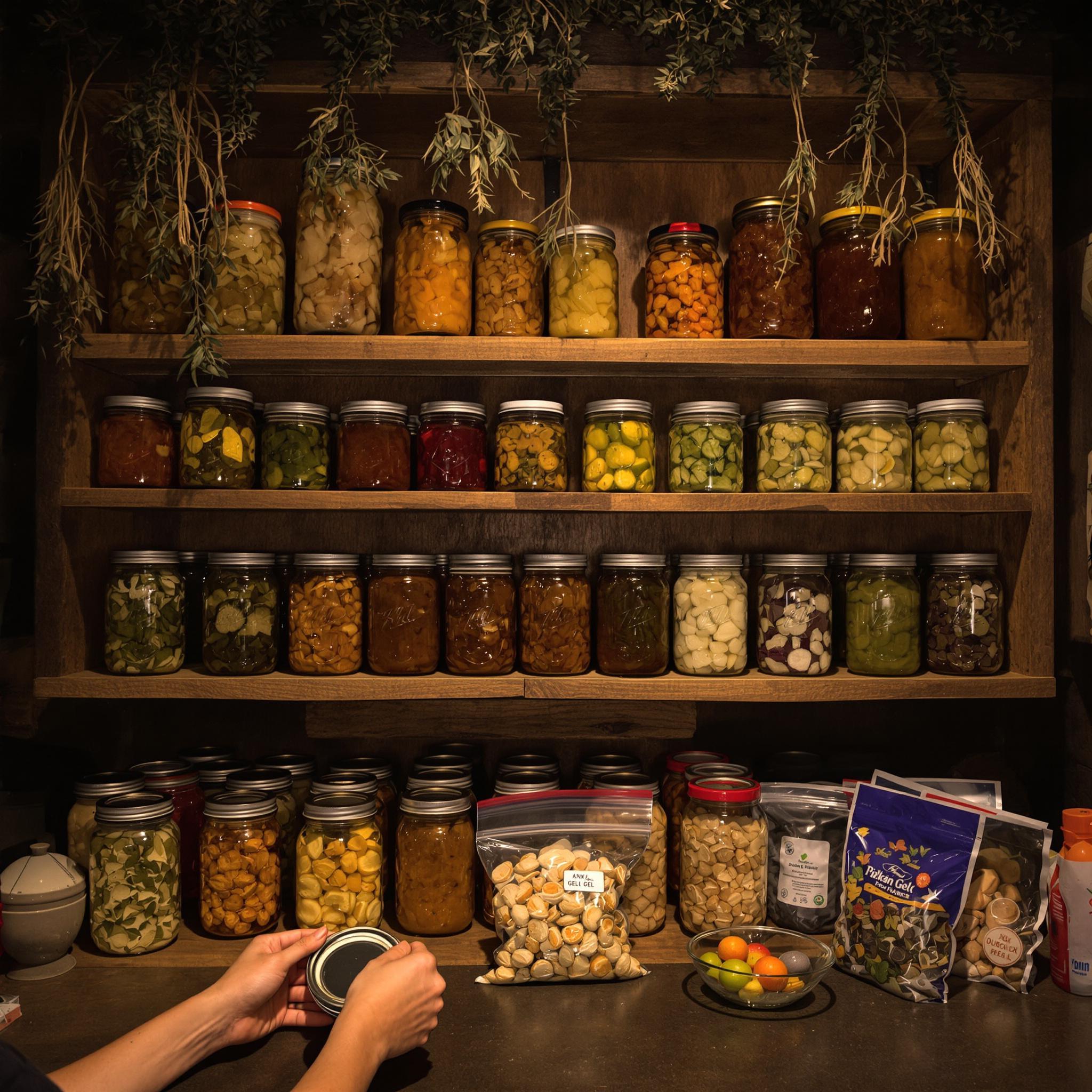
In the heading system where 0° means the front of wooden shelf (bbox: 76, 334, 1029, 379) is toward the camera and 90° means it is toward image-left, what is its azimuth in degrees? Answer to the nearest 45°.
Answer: approximately 0°

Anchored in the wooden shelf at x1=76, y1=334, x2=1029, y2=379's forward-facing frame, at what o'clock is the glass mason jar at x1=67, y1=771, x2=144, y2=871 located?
The glass mason jar is roughly at 3 o'clock from the wooden shelf.
